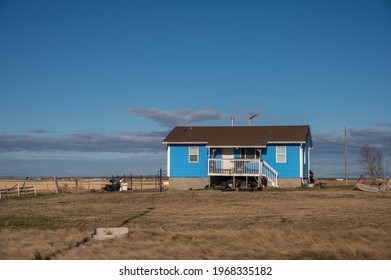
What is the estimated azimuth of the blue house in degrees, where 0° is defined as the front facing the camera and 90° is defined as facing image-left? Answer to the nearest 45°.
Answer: approximately 0°
